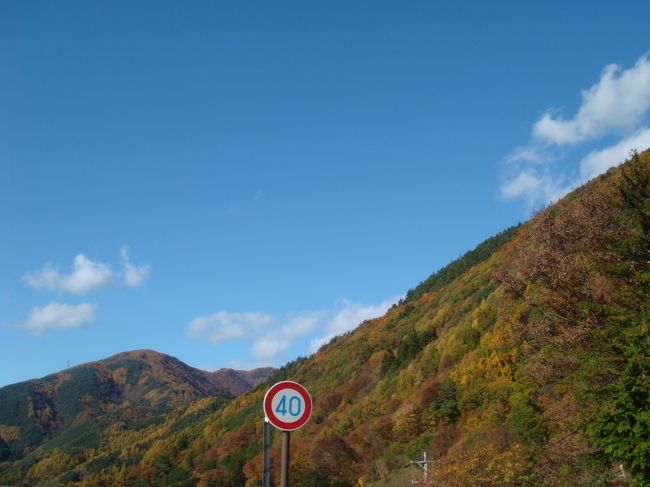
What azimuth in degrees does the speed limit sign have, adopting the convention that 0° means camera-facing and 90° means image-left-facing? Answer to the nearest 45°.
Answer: approximately 0°
